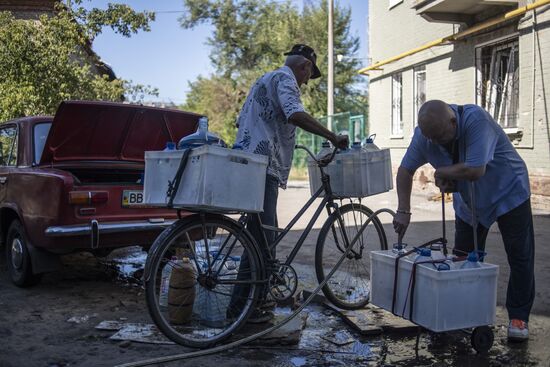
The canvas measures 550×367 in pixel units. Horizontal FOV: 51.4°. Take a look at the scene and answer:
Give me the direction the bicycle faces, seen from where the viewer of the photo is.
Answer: facing away from the viewer and to the right of the viewer

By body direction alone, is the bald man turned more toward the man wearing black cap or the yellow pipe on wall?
the man wearing black cap

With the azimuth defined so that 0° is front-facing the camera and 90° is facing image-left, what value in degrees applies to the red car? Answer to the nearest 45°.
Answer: approximately 135°

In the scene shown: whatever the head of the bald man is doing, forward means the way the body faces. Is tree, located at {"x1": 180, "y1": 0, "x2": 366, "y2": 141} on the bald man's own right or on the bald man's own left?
on the bald man's own right

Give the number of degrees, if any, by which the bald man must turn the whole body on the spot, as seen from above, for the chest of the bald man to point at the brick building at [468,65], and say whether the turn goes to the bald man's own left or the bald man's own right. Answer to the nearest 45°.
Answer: approximately 135° to the bald man's own right

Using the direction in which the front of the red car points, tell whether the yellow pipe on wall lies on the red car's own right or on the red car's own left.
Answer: on the red car's own right

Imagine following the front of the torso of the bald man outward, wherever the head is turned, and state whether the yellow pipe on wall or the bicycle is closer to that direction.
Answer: the bicycle

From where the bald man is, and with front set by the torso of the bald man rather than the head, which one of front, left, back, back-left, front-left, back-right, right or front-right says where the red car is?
front-right

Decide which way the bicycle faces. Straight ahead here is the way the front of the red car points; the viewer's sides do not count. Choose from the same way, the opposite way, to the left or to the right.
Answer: to the right

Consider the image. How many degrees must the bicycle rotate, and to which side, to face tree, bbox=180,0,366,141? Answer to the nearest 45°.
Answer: approximately 45° to its left

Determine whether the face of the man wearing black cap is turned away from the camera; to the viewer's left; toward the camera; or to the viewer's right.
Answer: to the viewer's right
